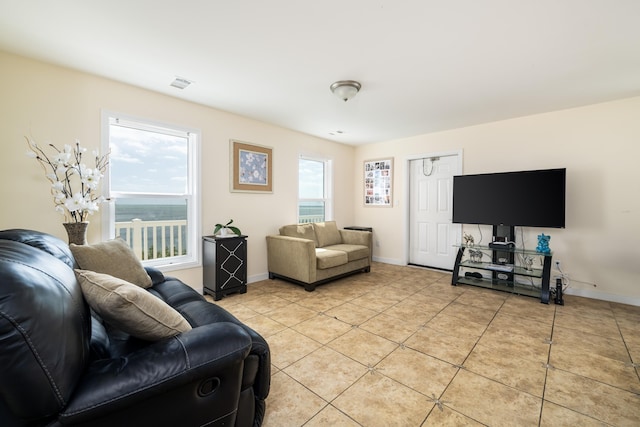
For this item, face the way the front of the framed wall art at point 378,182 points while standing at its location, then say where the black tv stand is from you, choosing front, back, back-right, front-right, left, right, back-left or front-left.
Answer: left

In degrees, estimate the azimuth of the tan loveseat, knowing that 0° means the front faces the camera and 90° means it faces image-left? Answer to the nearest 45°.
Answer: approximately 315°

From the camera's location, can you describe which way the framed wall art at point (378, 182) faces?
facing the viewer and to the left of the viewer

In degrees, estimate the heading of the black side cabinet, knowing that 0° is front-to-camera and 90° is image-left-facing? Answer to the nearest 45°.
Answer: approximately 315°

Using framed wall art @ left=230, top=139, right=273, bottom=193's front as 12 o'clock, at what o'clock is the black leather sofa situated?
The black leather sofa is roughly at 2 o'clock from the framed wall art.

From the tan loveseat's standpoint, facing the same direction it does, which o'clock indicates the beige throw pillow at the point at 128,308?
The beige throw pillow is roughly at 2 o'clock from the tan loveseat.

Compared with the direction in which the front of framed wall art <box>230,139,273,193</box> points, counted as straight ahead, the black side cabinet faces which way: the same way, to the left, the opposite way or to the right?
the same way

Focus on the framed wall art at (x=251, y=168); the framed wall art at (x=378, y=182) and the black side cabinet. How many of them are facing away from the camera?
0

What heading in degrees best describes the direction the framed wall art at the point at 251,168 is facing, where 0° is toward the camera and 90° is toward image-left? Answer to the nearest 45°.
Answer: approximately 315°

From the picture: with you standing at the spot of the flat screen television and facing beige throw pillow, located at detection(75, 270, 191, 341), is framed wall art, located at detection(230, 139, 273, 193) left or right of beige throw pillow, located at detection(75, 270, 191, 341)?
right

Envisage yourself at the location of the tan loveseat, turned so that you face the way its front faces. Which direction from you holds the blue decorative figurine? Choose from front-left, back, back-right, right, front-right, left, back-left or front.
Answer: front-left

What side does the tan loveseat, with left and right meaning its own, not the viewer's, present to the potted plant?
right

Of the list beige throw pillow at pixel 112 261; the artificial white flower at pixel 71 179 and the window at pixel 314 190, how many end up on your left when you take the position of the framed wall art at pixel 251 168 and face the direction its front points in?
1

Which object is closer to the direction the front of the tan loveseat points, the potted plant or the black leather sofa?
the black leather sofa

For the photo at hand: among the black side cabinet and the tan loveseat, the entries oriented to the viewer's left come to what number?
0

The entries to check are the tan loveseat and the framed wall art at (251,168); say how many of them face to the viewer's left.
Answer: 0

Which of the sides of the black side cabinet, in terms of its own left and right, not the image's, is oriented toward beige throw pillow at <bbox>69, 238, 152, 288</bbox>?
right

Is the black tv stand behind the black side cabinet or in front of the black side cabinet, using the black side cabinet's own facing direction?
in front

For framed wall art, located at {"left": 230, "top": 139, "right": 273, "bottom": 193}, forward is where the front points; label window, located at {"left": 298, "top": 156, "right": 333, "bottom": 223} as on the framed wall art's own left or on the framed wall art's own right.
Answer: on the framed wall art's own left

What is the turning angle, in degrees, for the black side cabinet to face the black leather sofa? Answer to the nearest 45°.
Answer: approximately 45° to its right

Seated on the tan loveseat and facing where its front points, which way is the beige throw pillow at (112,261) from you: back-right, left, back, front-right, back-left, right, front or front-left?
right

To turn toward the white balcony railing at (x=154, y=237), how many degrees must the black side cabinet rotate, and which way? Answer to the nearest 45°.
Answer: approximately 135° to its right
